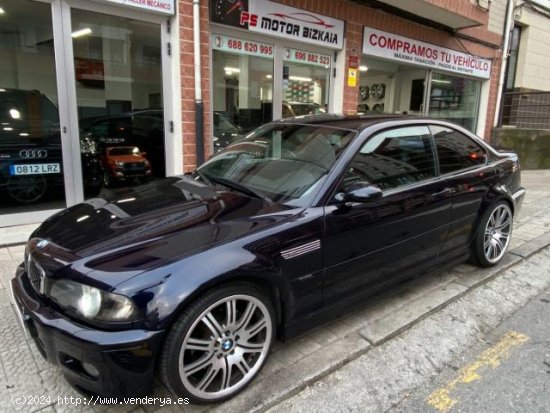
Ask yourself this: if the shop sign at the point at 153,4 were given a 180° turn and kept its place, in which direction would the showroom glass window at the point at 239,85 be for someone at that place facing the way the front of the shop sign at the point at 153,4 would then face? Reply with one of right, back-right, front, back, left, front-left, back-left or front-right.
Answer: right

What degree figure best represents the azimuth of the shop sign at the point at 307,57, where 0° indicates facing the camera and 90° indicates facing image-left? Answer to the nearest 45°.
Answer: approximately 315°

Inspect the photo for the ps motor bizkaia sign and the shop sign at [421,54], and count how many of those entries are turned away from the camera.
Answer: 0

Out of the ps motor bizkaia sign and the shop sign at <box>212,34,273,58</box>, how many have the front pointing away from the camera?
0

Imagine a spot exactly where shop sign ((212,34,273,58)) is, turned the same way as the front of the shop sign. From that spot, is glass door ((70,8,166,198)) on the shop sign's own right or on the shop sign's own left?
on the shop sign's own right

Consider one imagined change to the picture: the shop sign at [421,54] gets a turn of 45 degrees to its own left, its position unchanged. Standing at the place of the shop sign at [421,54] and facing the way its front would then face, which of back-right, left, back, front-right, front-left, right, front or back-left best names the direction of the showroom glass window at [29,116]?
back-right

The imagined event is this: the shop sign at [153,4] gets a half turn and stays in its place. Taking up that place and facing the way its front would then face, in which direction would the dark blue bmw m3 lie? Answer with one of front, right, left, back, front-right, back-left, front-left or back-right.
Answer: back-left

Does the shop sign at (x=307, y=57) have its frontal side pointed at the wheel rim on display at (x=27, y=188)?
no

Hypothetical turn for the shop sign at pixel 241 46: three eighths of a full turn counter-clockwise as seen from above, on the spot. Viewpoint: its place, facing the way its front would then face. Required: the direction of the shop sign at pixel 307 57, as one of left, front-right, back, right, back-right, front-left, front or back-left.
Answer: front-right

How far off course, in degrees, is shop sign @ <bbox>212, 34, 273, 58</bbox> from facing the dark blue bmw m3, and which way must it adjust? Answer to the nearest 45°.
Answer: approximately 45° to its right

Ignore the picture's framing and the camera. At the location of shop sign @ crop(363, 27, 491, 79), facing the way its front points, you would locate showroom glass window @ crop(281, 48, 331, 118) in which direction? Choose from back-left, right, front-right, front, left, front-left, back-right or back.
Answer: right

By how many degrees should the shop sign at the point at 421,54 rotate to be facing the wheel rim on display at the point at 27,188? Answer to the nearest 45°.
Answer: approximately 90° to its right

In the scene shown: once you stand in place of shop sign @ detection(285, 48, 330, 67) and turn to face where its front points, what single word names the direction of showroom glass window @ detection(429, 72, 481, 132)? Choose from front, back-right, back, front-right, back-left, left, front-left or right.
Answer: left

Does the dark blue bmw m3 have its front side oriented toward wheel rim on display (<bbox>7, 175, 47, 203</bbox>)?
no

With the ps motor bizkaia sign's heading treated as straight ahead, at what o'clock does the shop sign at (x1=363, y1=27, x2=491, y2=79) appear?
The shop sign is roughly at 9 o'clock from the ps motor bizkaia sign.

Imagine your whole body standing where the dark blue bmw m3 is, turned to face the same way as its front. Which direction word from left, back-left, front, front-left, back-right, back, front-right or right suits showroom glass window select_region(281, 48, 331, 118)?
back-right

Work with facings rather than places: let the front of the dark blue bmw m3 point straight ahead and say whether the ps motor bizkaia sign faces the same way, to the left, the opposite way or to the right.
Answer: to the left

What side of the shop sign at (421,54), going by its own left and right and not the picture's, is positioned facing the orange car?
right

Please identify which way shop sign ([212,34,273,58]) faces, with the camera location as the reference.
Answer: facing the viewer and to the right of the viewer

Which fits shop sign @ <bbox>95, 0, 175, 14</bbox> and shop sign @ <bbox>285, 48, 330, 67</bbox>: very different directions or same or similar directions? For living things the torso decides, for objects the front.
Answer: same or similar directions

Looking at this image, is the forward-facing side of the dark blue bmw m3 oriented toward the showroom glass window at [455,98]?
no

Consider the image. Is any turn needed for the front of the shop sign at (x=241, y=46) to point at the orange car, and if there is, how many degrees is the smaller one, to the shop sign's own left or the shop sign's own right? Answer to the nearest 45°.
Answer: approximately 135° to the shop sign's own right

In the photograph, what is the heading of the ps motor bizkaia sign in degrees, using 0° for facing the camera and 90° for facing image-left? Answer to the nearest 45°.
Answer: approximately 315°
